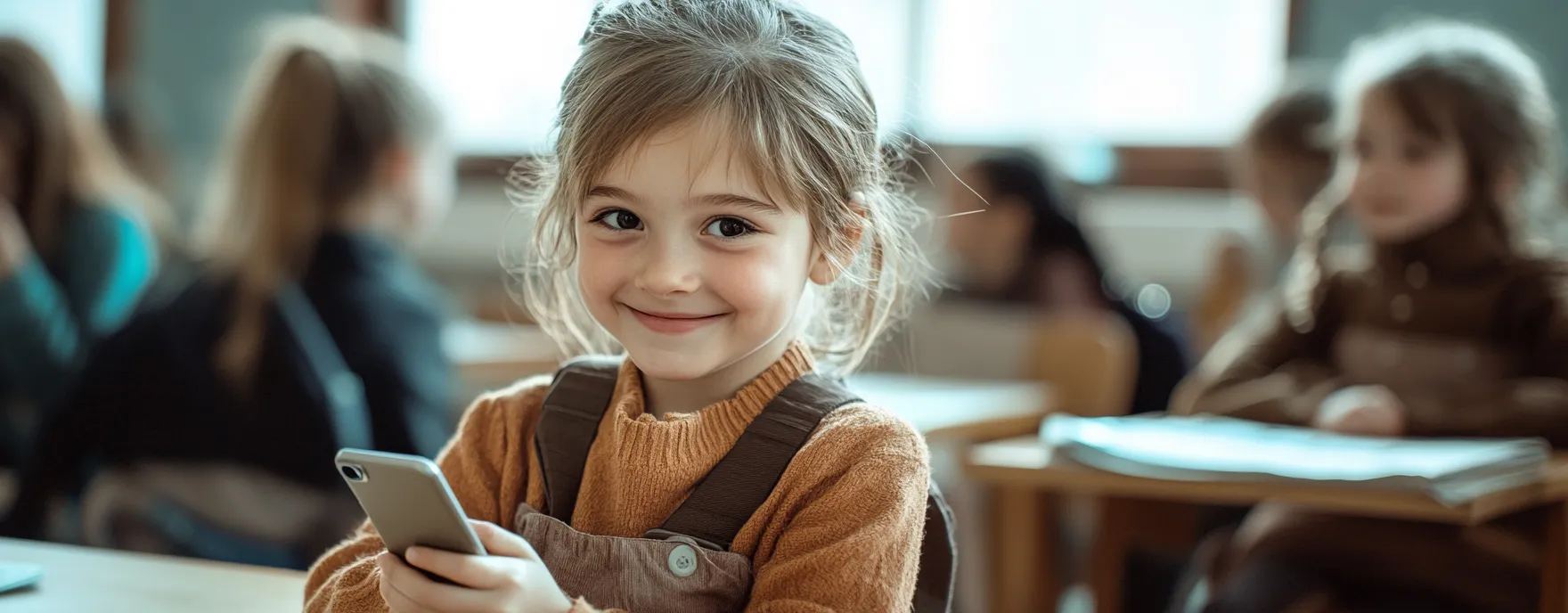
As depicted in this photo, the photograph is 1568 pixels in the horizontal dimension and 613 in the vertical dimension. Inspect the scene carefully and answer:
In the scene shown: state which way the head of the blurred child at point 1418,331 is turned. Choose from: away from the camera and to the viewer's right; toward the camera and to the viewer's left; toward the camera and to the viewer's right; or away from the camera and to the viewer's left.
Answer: toward the camera and to the viewer's left

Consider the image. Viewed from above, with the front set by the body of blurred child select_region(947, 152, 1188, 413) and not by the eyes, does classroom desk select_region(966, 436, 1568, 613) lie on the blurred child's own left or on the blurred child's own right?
on the blurred child's own left

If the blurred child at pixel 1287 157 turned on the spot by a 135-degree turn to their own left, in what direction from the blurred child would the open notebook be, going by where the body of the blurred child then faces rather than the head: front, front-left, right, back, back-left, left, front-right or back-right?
right

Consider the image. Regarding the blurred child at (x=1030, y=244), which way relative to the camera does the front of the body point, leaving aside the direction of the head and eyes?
to the viewer's left

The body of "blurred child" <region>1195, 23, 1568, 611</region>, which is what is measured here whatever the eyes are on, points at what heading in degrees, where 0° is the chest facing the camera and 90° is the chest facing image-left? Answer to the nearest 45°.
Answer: approximately 45°

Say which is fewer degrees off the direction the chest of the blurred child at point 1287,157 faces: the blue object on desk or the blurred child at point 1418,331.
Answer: the blue object on desk

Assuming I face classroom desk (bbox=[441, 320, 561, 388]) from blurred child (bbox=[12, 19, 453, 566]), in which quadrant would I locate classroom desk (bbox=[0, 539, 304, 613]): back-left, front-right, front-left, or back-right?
back-right

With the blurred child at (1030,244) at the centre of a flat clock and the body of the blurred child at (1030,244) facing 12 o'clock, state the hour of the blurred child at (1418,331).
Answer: the blurred child at (1418,331) is roughly at 8 o'clock from the blurred child at (1030,244).

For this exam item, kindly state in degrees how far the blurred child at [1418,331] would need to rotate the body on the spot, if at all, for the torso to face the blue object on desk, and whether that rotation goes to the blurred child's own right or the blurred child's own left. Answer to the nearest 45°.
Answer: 0° — they already face it

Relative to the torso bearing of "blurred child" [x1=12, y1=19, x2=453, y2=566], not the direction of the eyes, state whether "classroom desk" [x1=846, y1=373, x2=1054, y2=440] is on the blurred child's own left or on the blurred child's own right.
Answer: on the blurred child's own right

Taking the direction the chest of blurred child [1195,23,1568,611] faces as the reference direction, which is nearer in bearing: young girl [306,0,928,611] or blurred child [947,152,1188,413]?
the young girl

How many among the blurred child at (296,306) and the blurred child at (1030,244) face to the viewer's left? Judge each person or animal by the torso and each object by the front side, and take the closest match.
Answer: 1

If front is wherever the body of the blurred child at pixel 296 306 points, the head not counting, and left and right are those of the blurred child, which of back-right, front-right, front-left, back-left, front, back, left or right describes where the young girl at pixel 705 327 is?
back-right

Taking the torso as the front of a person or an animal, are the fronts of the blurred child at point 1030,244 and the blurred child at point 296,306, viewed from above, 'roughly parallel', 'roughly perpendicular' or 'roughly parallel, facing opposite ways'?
roughly perpendicular

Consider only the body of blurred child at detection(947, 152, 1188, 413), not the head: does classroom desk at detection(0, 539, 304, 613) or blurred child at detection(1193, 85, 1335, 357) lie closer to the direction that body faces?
the classroom desk

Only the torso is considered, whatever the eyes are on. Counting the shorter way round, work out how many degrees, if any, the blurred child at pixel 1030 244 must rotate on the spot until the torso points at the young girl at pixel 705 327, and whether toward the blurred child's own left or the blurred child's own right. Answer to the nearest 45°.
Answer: approximately 90° to the blurred child's own left
